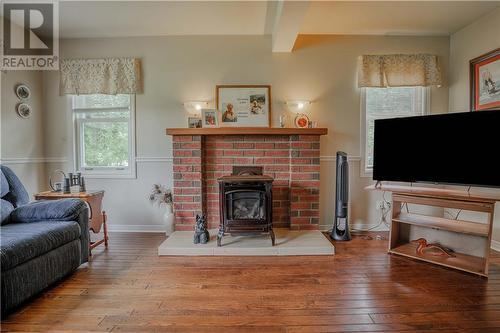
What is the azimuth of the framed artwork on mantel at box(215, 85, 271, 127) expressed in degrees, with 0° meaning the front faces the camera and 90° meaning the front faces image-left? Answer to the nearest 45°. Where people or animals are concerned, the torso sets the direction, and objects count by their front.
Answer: approximately 0°

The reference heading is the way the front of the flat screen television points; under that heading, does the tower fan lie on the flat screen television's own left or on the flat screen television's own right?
on the flat screen television's own right

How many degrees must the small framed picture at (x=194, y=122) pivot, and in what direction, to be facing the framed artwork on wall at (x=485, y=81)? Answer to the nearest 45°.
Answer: approximately 90° to its left

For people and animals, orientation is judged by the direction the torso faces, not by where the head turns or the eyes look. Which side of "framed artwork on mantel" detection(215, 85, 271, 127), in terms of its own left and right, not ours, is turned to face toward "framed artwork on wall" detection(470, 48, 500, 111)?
left

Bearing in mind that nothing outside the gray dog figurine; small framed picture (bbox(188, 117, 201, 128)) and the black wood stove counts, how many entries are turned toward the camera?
3

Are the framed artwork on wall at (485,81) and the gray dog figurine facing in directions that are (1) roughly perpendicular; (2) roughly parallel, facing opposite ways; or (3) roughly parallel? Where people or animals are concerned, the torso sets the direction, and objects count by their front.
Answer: roughly perpendicular

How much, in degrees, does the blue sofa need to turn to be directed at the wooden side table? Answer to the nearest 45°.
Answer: approximately 90° to its left

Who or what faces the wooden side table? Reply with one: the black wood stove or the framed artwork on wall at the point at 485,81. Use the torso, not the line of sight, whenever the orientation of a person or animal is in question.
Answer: the framed artwork on wall

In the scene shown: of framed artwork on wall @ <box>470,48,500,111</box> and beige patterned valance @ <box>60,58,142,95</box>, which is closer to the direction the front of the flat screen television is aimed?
the beige patterned valance

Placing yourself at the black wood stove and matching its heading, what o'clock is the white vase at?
The white vase is roughly at 4 o'clock from the black wood stove.

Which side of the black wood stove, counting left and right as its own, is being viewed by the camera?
front

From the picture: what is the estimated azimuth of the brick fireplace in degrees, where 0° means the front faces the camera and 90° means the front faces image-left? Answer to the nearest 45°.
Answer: approximately 0°

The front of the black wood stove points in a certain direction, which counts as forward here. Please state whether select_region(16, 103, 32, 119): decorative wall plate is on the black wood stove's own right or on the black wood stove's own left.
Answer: on the black wood stove's own right

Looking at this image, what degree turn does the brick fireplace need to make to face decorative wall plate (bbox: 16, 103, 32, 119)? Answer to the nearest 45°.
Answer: approximately 90° to its right

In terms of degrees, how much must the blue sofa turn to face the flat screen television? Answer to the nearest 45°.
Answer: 0° — it already faces it

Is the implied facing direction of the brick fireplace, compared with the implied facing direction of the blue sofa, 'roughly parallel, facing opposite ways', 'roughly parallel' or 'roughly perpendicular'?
roughly perpendicular

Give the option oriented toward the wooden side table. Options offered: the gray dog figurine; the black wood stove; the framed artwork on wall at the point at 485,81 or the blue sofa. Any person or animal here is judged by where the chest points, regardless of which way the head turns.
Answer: the framed artwork on wall
